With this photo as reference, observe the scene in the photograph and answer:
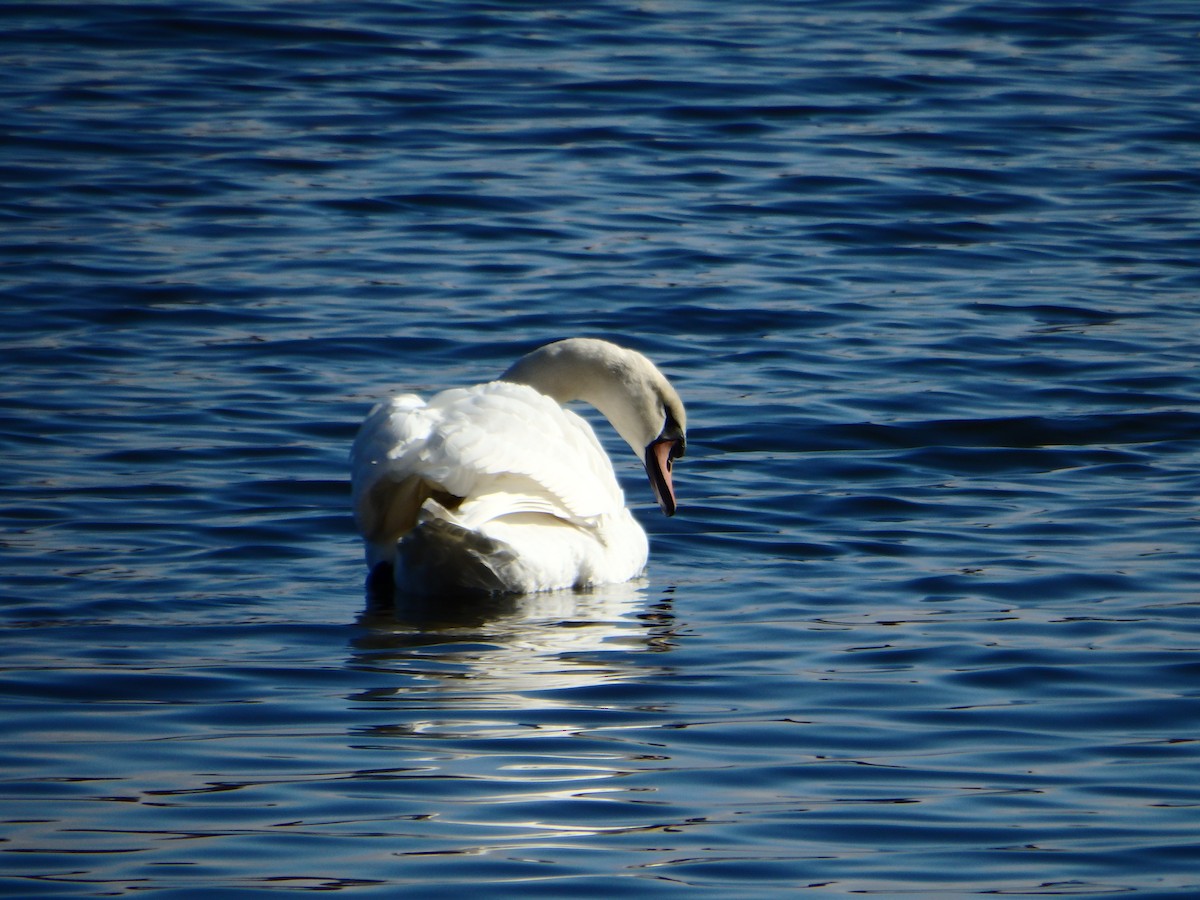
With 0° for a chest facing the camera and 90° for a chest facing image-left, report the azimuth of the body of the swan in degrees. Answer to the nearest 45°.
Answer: approximately 225°
